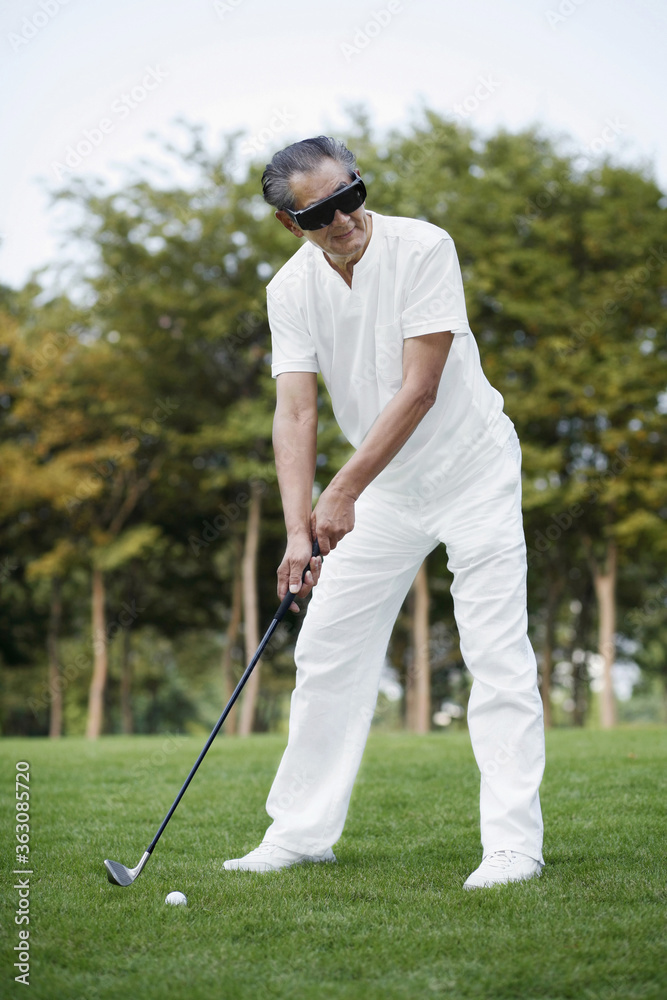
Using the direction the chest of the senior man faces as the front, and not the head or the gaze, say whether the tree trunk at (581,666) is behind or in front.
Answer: behind

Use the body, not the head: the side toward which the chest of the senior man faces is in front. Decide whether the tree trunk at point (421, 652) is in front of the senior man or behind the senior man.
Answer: behind

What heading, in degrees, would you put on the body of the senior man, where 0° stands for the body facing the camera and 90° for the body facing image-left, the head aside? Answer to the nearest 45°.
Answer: approximately 45°

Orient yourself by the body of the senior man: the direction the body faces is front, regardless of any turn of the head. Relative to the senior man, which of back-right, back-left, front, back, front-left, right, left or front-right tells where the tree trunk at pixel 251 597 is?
back-right

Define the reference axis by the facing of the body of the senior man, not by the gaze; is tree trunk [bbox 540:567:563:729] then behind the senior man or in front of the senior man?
behind

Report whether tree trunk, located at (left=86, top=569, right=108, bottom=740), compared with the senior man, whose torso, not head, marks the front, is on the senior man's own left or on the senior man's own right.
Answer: on the senior man's own right

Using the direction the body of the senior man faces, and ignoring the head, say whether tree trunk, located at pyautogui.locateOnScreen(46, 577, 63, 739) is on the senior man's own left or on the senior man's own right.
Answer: on the senior man's own right
